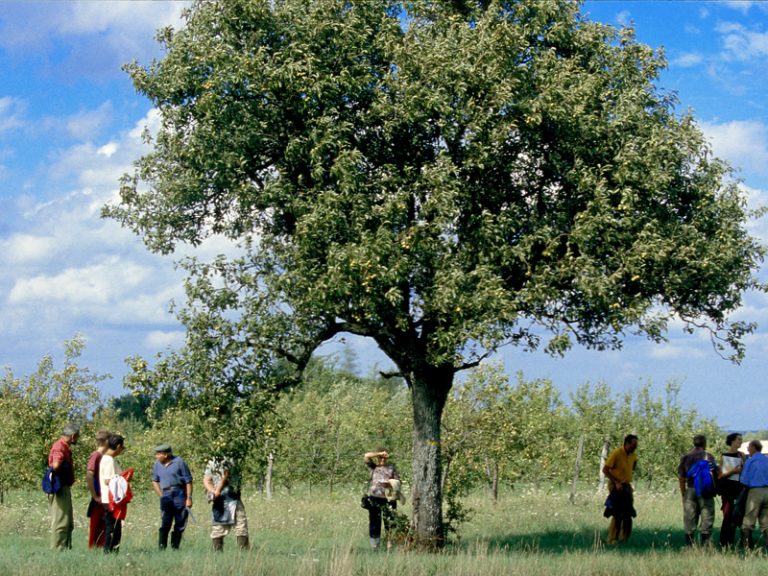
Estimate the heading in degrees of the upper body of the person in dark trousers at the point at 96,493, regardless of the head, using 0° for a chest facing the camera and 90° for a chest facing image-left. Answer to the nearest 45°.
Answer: approximately 270°

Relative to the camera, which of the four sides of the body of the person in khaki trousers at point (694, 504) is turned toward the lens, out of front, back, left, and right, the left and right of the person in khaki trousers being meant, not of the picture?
back

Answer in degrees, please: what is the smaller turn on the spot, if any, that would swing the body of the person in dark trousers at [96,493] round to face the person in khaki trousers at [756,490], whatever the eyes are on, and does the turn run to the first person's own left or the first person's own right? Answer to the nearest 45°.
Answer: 0° — they already face them

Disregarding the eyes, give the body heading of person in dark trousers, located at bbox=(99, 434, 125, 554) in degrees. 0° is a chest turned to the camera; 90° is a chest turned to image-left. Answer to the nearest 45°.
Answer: approximately 270°

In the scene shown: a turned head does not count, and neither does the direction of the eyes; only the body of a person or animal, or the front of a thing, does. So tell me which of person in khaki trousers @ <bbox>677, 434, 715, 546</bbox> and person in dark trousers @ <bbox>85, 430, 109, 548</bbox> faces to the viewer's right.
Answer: person in dark trousers @ <bbox>85, 430, 109, 548</bbox>

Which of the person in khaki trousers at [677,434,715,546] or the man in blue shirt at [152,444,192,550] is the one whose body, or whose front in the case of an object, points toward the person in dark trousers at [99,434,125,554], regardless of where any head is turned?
the man in blue shirt

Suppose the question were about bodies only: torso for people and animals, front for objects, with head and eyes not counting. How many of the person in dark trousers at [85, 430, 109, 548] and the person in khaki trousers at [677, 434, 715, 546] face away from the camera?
1

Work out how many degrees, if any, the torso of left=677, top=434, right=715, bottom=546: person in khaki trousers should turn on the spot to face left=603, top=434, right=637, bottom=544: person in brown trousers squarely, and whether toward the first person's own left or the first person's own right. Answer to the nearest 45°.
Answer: approximately 90° to the first person's own left

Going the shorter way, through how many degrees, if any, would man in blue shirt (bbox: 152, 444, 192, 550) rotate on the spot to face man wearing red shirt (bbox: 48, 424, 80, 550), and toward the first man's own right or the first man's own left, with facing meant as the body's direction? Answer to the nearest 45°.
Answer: approximately 90° to the first man's own right

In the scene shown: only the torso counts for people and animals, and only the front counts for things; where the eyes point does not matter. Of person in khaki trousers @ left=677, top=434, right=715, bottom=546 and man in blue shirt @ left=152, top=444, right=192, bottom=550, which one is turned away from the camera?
the person in khaki trousers

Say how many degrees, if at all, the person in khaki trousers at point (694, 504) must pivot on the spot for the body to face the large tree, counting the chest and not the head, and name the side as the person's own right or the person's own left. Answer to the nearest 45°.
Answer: approximately 135° to the person's own left
